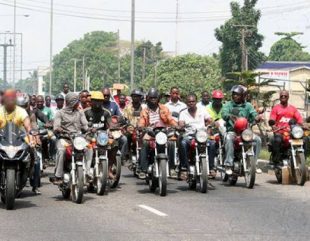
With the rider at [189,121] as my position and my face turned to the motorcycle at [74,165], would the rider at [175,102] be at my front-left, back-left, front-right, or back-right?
back-right

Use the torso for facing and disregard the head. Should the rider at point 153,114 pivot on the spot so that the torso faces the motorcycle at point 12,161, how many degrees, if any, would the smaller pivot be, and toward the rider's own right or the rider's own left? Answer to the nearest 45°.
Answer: approximately 45° to the rider's own right

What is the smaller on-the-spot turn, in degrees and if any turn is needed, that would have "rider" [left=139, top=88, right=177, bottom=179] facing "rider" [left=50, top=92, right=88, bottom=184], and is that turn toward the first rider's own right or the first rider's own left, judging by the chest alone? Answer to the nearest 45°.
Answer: approximately 45° to the first rider's own right

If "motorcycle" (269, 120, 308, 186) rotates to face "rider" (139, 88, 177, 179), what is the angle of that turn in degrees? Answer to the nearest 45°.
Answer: approximately 90° to its right

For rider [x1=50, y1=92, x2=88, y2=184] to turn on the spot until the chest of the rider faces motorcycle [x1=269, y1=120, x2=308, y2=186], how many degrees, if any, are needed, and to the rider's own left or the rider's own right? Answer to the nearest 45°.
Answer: approximately 90° to the rider's own left
